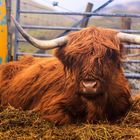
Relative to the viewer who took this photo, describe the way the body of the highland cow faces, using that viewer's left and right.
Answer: facing the viewer and to the right of the viewer
